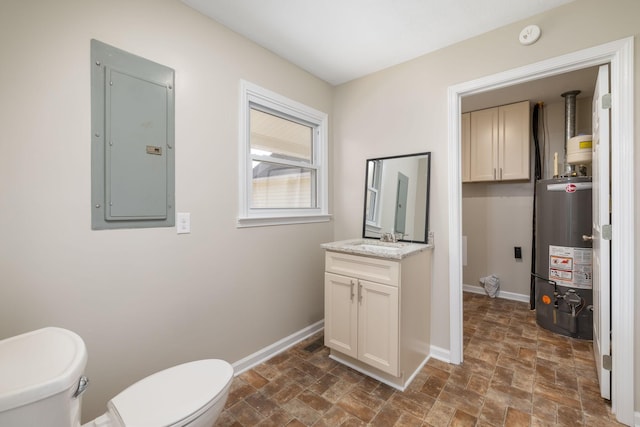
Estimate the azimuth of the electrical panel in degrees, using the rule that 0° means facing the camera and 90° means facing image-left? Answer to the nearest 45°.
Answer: approximately 315°

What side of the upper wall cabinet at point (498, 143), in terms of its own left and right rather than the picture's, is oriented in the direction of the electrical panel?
front

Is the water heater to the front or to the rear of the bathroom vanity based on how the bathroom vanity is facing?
to the rear

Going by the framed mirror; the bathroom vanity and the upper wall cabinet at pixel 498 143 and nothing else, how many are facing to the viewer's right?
0

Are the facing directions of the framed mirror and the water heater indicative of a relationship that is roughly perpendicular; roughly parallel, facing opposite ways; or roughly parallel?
roughly parallel

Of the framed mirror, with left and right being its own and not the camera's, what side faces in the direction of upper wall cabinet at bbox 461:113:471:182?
back

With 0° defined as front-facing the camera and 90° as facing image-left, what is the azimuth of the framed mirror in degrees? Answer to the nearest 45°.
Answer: approximately 45°

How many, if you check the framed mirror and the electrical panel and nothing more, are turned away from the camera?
0

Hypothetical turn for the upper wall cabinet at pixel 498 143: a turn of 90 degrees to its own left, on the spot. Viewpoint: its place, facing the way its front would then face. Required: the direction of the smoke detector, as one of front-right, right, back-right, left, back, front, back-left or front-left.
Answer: front-right

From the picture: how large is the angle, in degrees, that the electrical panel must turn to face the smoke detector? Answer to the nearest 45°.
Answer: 0° — it already faces it

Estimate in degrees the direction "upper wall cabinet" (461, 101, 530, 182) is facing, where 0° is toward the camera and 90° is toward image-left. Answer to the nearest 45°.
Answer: approximately 45°

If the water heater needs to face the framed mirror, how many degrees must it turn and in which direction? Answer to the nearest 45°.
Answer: approximately 45° to its right

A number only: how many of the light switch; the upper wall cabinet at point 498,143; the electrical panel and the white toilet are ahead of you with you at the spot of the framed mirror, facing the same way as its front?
3

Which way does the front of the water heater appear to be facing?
toward the camera
